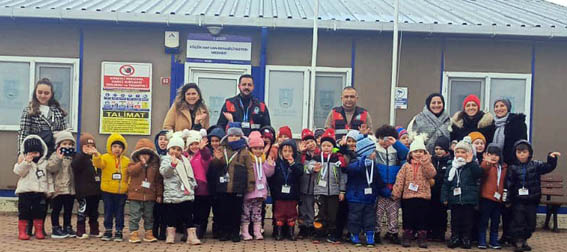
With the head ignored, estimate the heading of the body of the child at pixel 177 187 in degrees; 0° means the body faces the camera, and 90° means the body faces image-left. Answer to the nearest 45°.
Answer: approximately 0°

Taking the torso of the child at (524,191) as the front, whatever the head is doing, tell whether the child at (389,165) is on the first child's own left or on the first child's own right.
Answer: on the first child's own right

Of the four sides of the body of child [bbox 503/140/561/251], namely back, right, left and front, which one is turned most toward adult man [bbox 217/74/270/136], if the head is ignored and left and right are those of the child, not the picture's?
right

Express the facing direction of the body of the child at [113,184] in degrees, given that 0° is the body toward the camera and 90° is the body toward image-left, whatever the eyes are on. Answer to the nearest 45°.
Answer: approximately 0°

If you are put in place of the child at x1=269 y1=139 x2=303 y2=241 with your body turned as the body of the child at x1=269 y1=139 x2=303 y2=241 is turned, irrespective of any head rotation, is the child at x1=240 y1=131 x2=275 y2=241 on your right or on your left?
on your right
